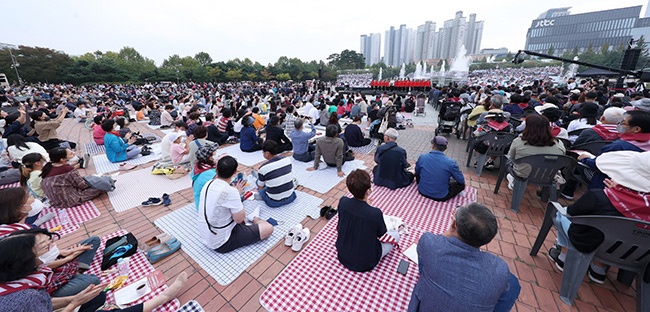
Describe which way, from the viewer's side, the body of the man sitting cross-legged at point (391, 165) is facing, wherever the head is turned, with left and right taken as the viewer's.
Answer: facing away from the viewer

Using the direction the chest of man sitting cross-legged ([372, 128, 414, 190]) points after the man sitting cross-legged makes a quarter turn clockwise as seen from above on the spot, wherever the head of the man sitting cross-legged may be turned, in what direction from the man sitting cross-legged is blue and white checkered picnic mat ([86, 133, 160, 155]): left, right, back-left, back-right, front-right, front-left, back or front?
back

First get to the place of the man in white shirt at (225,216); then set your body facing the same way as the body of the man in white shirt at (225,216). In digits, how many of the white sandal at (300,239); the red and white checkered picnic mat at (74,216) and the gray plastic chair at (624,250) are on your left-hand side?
1

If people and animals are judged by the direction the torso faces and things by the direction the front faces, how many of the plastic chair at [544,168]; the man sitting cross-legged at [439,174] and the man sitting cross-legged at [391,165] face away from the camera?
3

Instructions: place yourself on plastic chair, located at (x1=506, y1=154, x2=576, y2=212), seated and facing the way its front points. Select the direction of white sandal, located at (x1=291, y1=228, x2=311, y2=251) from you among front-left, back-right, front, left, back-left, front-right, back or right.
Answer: back-left

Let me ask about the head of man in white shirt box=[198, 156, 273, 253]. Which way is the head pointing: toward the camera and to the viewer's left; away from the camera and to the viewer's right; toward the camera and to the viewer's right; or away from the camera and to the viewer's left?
away from the camera and to the viewer's right

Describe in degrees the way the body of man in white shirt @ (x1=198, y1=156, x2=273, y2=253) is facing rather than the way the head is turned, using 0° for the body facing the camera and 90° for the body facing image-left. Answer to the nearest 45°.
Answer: approximately 225°

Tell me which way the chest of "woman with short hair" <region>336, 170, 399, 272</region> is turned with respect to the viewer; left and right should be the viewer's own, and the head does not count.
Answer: facing away from the viewer and to the right of the viewer

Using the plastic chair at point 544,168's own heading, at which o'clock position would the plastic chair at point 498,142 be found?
the plastic chair at point 498,142 is roughly at 11 o'clock from the plastic chair at point 544,168.

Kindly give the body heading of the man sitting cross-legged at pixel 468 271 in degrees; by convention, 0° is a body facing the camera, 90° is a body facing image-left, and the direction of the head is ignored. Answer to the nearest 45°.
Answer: approximately 180°

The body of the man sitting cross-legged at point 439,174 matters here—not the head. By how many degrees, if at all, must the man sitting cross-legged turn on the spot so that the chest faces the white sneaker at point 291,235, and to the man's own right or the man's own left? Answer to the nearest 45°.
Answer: approximately 135° to the man's own left

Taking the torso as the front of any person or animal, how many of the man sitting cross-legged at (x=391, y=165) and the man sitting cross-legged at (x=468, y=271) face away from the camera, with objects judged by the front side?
2

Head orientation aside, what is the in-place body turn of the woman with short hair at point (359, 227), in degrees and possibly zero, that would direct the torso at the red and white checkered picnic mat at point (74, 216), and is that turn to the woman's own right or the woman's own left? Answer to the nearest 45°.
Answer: approximately 135° to the woman's own left

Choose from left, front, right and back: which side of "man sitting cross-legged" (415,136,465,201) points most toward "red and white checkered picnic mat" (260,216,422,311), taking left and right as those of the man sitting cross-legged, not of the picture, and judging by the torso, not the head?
back

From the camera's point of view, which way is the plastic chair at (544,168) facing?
away from the camera

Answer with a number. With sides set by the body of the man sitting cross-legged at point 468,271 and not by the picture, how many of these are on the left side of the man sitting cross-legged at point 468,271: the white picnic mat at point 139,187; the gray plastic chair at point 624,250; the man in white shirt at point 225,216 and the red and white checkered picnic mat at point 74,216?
3

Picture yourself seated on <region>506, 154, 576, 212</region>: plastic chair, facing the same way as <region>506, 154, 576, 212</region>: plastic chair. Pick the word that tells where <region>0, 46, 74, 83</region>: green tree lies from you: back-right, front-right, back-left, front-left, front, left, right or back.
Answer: left
